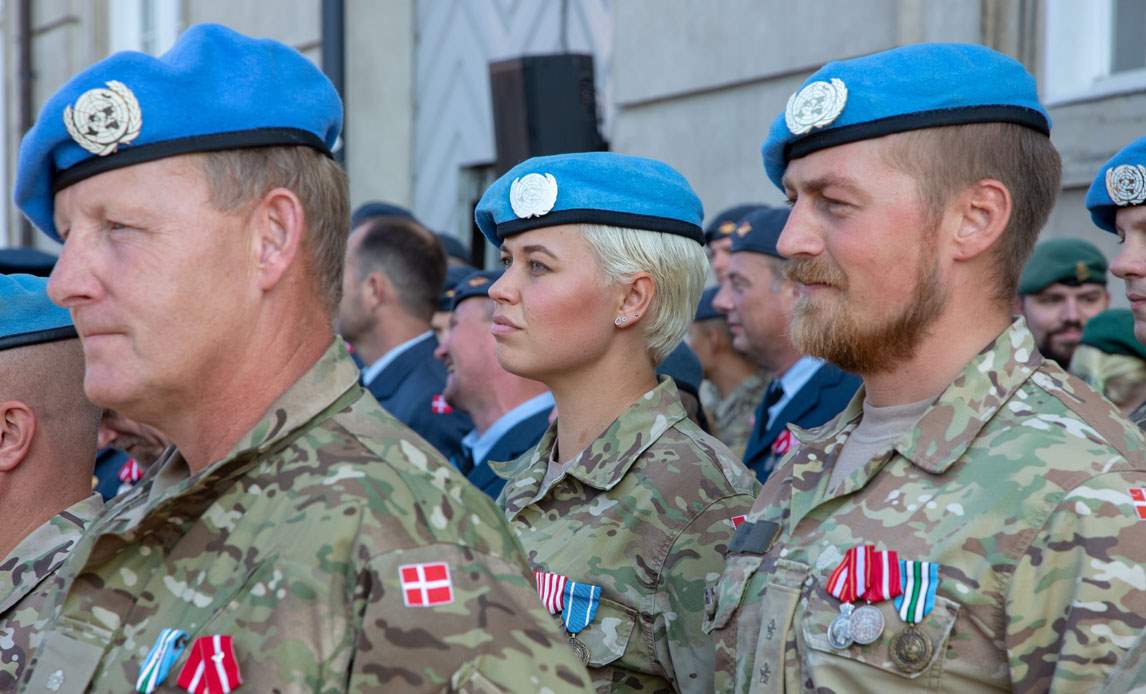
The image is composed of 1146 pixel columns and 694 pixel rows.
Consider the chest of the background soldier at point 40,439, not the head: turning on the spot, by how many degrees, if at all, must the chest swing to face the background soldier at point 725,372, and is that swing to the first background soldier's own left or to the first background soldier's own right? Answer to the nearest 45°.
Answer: approximately 135° to the first background soldier's own right

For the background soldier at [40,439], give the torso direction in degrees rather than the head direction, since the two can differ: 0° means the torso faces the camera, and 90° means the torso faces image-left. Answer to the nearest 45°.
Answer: approximately 90°

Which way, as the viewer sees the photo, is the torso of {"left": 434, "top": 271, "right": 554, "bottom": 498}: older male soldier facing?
to the viewer's left

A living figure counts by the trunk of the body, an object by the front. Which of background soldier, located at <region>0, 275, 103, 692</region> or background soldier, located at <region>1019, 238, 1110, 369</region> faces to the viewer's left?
background soldier, located at <region>0, 275, 103, 692</region>

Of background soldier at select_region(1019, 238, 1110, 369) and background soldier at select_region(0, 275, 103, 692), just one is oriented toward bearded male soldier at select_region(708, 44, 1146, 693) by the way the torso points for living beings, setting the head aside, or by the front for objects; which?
background soldier at select_region(1019, 238, 1110, 369)

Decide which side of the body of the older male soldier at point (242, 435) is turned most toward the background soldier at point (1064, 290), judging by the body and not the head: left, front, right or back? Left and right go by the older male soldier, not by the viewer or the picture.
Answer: back

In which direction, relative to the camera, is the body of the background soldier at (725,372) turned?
to the viewer's left

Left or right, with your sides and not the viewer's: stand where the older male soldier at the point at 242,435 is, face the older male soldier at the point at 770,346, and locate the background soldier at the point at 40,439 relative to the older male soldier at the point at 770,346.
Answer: left

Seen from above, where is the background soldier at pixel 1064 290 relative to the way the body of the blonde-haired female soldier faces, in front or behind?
behind

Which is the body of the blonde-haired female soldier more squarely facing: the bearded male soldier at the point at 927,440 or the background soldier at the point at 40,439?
the background soldier
